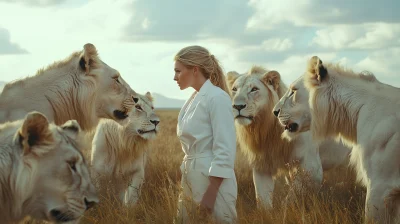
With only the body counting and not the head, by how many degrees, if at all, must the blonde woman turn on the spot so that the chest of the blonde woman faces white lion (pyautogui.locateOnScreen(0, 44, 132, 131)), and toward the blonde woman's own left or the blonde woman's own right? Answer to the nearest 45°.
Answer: approximately 45° to the blonde woman's own right

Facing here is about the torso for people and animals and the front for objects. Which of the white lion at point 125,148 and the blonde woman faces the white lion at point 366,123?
the white lion at point 125,148

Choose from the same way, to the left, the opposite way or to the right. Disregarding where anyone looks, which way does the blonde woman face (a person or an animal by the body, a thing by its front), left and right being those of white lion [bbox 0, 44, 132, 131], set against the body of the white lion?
the opposite way

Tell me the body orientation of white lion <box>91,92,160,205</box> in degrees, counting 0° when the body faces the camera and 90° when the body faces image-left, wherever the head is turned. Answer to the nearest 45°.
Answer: approximately 315°

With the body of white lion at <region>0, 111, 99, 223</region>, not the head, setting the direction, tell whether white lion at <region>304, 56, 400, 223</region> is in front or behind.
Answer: in front

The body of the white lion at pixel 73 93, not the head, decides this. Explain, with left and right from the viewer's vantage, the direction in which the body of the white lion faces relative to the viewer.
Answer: facing to the right of the viewer

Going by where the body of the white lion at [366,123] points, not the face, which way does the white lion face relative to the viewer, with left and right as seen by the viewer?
facing to the left of the viewer

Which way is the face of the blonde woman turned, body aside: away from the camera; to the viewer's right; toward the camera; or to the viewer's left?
to the viewer's left

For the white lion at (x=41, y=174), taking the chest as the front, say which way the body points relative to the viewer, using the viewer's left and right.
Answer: facing to the right of the viewer

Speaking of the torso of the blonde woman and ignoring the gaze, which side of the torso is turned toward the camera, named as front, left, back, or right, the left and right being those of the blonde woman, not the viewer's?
left

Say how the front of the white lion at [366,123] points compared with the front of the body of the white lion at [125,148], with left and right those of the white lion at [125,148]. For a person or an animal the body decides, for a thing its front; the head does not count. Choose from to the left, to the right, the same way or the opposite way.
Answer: the opposite way

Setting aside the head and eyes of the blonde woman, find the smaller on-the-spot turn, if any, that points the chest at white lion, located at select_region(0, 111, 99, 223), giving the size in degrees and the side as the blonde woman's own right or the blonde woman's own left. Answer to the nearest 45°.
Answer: approximately 45° to the blonde woman's own left
